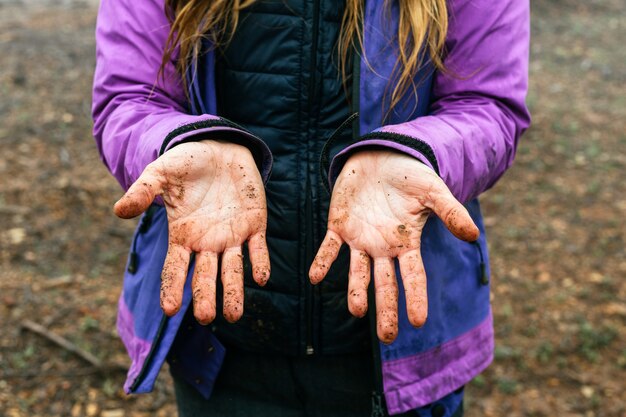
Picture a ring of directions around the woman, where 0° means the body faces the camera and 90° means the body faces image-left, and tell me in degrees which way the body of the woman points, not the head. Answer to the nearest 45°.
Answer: approximately 0°
